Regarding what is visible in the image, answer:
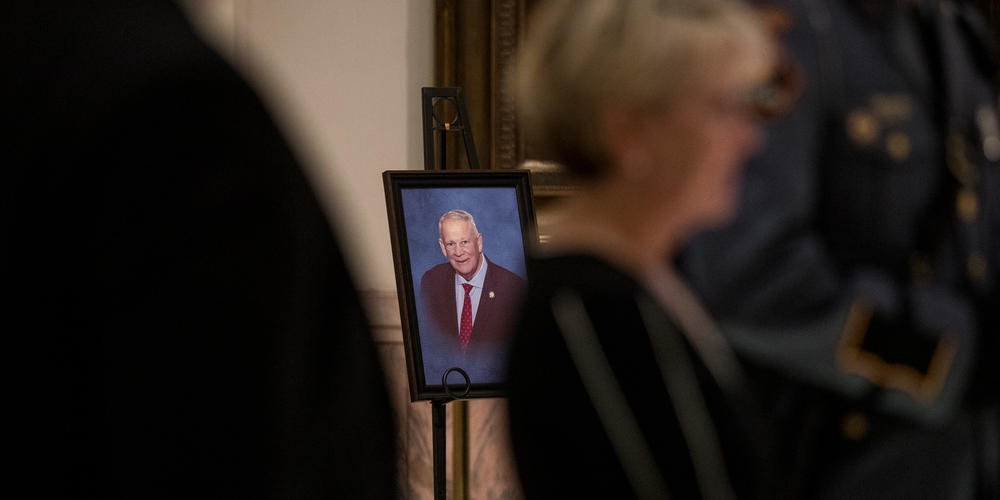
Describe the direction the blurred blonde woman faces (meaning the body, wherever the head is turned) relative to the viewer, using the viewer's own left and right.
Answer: facing to the right of the viewer

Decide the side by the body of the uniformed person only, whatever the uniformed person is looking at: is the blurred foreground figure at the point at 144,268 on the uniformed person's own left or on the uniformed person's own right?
on the uniformed person's own right

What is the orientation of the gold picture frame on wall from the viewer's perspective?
toward the camera

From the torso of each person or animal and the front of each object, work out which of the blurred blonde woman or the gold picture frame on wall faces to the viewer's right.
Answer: the blurred blonde woman

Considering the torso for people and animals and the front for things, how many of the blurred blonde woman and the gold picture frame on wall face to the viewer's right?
1

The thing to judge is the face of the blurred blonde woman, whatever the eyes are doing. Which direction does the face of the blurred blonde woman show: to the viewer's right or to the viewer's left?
to the viewer's right

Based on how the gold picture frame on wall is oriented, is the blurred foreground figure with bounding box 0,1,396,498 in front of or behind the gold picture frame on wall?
in front

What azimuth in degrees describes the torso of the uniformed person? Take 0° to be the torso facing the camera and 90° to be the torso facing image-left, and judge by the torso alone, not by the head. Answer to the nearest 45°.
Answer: approximately 315°

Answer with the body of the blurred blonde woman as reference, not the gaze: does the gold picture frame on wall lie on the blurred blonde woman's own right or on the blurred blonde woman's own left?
on the blurred blonde woman's own left

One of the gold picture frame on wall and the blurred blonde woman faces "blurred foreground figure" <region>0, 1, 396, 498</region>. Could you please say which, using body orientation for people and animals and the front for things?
the gold picture frame on wall

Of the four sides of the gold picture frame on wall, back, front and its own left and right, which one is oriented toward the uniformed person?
front

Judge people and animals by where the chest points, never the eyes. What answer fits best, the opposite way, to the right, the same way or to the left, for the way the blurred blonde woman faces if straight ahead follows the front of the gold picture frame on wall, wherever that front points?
to the left
